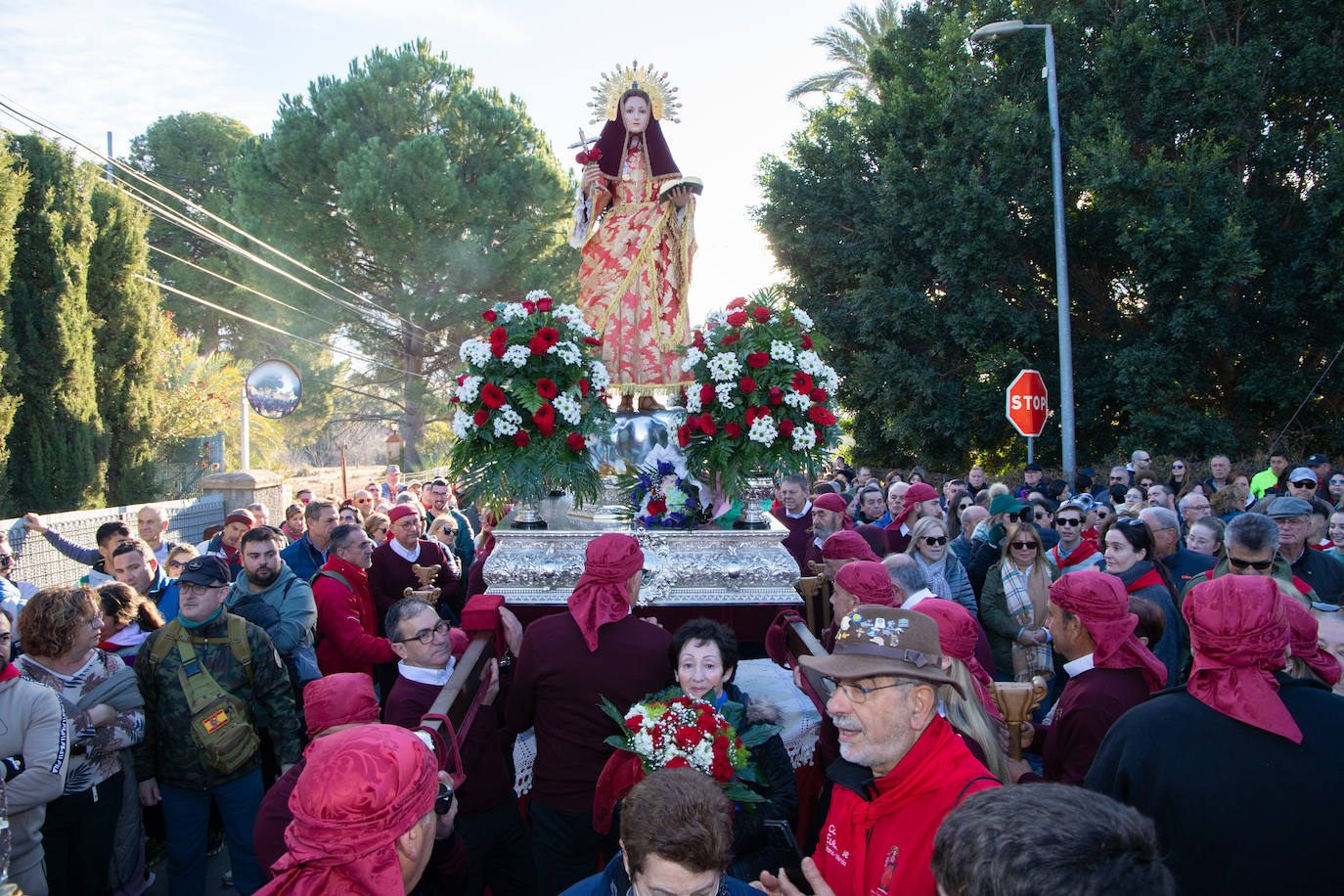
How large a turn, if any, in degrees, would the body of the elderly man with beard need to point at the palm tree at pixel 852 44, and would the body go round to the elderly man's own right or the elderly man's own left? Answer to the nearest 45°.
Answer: approximately 135° to the elderly man's own right

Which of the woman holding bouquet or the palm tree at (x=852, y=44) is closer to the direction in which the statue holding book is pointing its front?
the woman holding bouquet

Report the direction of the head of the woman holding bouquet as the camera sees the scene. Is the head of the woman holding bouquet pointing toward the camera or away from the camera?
toward the camera

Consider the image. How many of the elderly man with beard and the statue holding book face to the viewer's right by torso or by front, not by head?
0

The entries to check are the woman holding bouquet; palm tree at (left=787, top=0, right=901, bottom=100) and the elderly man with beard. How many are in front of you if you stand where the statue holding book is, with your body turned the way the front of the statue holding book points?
2

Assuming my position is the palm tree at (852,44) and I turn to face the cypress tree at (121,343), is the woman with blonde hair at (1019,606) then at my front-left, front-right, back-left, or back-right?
front-left

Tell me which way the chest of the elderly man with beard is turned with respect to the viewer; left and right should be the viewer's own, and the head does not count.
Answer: facing the viewer and to the left of the viewer

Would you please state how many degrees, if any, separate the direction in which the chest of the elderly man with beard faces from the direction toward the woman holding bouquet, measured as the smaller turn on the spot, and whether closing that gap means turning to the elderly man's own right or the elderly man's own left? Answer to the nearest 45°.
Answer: approximately 90° to the elderly man's own right

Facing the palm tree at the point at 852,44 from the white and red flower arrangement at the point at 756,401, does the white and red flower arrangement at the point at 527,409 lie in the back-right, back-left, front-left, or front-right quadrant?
back-left

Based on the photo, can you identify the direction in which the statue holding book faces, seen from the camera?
facing the viewer
